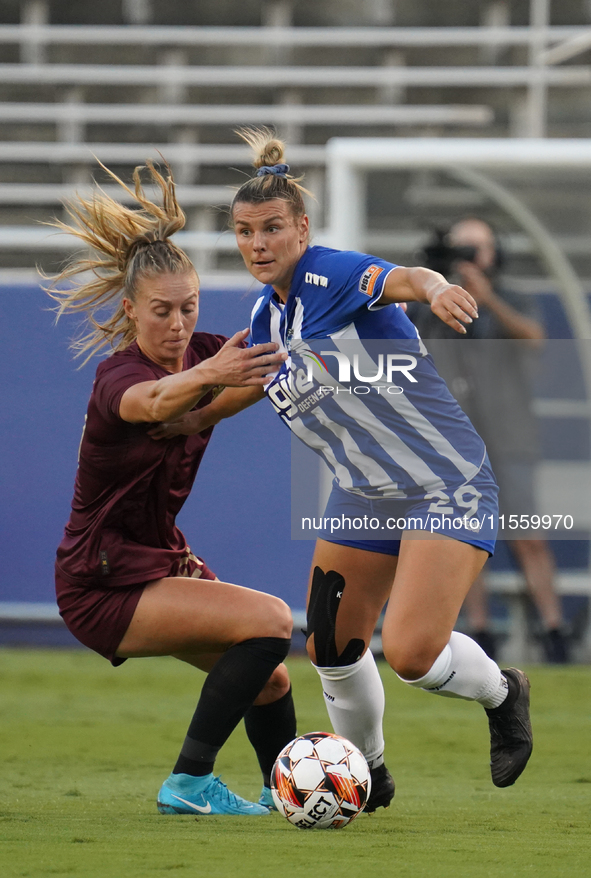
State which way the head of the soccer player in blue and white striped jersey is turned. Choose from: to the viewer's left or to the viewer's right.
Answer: to the viewer's left

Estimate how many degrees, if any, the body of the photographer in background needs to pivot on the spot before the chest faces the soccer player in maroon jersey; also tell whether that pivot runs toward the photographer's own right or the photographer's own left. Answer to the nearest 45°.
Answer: approximately 45° to the photographer's own left

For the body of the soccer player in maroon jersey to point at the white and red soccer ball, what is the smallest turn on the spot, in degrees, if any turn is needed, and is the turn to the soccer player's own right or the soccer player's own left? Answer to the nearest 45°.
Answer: approximately 45° to the soccer player's own right

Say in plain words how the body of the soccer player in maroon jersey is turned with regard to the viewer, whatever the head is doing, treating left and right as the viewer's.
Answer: facing to the right of the viewer

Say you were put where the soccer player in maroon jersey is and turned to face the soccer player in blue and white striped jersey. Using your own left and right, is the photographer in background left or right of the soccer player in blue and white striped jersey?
left

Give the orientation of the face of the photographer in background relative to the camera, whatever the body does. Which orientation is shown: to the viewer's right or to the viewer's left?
to the viewer's left

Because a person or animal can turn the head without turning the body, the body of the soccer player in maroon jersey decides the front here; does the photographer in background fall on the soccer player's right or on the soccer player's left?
on the soccer player's left
